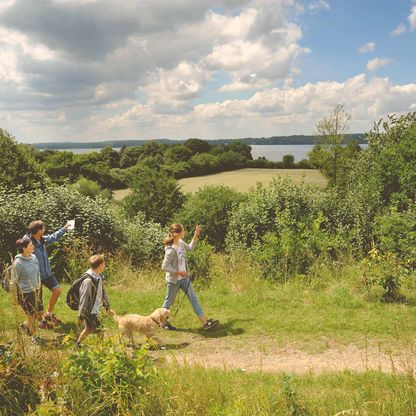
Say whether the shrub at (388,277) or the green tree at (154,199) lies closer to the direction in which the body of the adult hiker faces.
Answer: the shrub

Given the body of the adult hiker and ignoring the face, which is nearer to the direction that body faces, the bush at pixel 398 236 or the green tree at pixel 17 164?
the bush

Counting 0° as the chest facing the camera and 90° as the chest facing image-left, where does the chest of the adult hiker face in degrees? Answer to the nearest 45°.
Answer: approximately 270°

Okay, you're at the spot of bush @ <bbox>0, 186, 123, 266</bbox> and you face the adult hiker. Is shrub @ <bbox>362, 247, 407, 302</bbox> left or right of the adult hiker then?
left

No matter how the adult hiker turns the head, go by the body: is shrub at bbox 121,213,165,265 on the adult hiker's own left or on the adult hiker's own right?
on the adult hiker's own left

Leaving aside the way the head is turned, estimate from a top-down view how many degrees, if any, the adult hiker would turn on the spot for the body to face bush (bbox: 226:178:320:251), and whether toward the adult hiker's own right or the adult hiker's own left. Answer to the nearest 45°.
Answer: approximately 45° to the adult hiker's own left

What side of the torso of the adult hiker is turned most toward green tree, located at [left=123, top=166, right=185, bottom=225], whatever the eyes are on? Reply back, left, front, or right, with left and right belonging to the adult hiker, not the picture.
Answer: left

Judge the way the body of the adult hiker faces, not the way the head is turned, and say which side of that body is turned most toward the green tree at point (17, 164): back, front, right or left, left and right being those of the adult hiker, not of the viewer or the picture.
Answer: left

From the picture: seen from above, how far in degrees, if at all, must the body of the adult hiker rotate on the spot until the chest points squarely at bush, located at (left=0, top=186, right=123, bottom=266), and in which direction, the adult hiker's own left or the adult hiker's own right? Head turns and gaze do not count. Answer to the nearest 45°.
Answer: approximately 90° to the adult hiker's own left

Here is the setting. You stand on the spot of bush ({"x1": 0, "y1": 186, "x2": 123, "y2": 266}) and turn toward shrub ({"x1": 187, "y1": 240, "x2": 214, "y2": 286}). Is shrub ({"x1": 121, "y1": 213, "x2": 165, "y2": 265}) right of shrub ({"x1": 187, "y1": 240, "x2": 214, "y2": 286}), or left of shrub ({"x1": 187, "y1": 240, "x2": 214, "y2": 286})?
left
